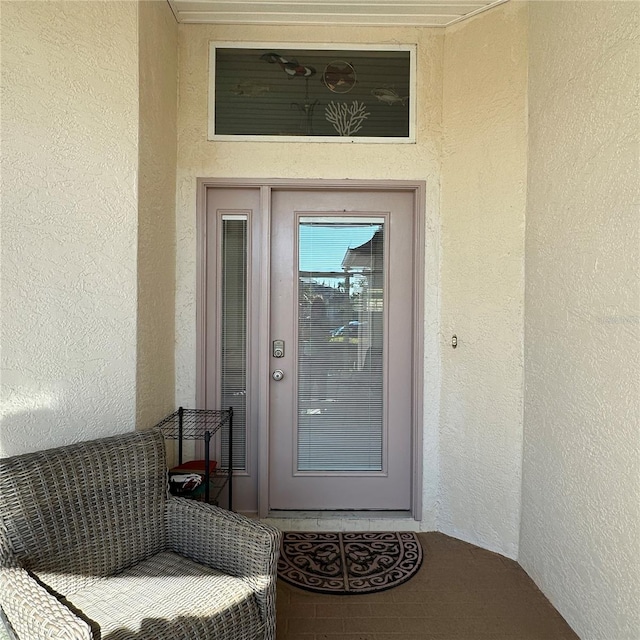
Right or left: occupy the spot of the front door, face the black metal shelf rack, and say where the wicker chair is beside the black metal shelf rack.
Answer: left

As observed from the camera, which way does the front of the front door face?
facing the viewer

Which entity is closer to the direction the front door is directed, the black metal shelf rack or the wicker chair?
the wicker chair

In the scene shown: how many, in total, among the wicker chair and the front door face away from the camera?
0

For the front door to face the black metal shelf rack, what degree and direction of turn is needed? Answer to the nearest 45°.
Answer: approximately 90° to its right

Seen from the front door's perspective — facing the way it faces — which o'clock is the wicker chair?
The wicker chair is roughly at 1 o'clock from the front door.

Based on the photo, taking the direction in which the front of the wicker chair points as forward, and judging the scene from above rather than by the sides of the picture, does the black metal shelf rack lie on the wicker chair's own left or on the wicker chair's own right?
on the wicker chair's own left

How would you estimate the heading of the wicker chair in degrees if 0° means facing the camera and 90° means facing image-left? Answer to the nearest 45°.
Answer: approximately 315°

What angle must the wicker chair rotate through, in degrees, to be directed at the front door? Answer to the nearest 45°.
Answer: approximately 90° to its left
